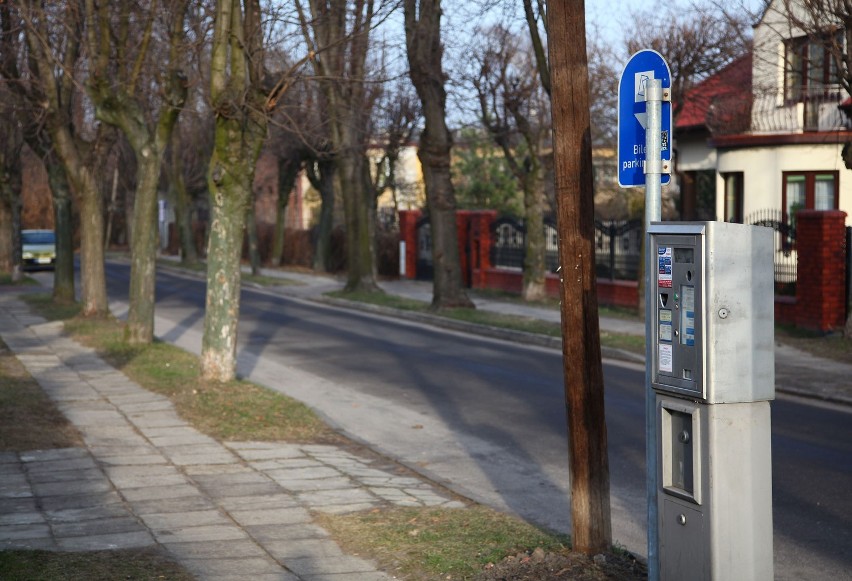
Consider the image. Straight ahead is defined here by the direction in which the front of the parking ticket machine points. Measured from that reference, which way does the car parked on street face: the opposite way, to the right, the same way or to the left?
to the left

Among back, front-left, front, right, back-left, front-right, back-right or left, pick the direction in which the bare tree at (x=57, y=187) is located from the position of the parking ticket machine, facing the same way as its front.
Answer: right

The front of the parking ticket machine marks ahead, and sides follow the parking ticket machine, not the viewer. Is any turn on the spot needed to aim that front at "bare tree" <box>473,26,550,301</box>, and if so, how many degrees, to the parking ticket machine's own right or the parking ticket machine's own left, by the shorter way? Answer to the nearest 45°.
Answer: approximately 135° to the parking ticket machine's own right

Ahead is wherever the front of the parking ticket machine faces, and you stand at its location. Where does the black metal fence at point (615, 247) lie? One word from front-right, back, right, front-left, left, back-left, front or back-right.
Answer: back-right

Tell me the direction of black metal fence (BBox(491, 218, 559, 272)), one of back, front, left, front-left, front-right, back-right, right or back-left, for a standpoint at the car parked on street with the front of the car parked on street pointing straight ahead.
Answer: front-left

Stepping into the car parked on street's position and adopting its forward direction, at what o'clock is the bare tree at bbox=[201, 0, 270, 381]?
The bare tree is roughly at 12 o'clock from the car parked on street.

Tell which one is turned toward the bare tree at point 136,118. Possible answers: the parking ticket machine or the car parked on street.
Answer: the car parked on street

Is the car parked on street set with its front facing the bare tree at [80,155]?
yes

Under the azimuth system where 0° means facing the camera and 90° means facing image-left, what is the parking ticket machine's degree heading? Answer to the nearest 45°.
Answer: approximately 45°
